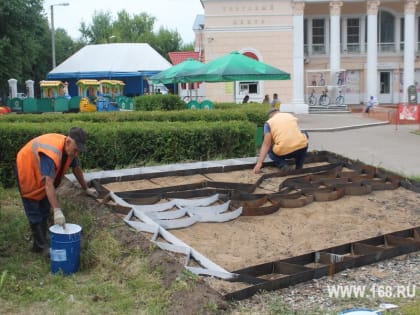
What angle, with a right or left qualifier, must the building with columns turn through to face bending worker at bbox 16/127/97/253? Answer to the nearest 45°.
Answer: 0° — it already faces them

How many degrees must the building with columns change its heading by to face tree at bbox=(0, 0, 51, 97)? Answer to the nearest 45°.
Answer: approximately 45° to its right

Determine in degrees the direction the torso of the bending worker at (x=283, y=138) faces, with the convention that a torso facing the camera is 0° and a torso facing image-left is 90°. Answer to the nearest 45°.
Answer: approximately 135°

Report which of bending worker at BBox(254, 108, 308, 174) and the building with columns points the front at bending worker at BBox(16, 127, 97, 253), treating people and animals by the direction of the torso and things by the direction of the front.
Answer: the building with columns

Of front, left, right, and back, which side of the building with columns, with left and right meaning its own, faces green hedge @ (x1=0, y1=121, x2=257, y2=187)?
front

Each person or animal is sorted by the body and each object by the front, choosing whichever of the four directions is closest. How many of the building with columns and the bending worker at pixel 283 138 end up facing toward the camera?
1

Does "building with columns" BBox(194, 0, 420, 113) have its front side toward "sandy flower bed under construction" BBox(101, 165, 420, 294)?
yes

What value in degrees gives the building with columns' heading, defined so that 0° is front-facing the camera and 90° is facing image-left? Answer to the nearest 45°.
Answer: approximately 0°

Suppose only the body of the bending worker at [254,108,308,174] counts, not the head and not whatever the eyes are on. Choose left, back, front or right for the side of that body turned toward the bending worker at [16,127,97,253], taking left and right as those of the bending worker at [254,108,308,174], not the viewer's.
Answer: left

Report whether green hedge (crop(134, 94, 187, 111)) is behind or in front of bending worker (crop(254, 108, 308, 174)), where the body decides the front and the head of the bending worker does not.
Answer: in front
